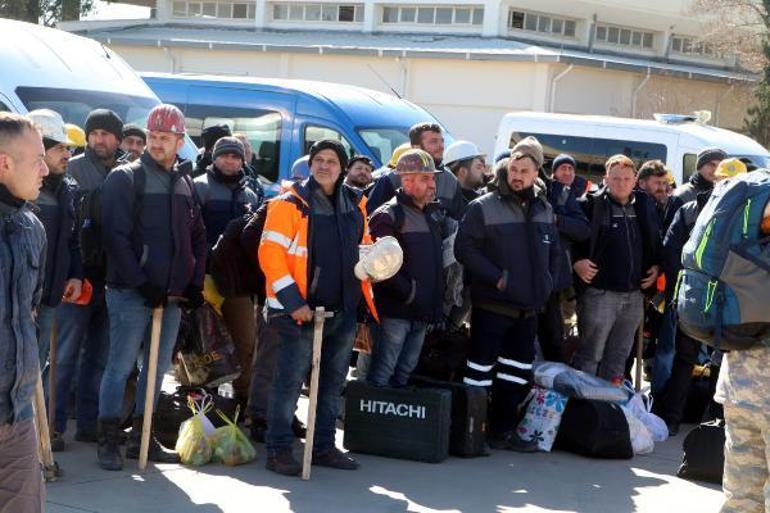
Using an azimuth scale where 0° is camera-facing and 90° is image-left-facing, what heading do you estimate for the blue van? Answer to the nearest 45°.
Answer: approximately 315°

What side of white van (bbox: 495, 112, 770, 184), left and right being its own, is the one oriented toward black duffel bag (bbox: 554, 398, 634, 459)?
right

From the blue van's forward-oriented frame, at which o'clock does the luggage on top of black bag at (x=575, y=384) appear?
The luggage on top of black bag is roughly at 1 o'clock from the blue van.

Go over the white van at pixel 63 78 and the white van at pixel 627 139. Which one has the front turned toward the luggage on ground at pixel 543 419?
the white van at pixel 63 78

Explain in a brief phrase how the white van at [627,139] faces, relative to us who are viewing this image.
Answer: facing to the right of the viewer

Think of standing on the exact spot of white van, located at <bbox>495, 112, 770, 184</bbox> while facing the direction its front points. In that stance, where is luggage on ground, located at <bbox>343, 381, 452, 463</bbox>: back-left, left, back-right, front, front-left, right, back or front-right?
right

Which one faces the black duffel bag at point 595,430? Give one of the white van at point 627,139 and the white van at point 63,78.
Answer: the white van at point 63,78

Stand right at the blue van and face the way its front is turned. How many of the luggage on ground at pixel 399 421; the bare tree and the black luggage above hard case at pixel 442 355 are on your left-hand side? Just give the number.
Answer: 1

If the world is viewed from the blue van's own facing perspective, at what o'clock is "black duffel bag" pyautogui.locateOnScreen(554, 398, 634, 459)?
The black duffel bag is roughly at 1 o'clock from the blue van.

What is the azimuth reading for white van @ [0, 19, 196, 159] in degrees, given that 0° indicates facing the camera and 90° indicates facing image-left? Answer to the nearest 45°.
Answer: approximately 315°
